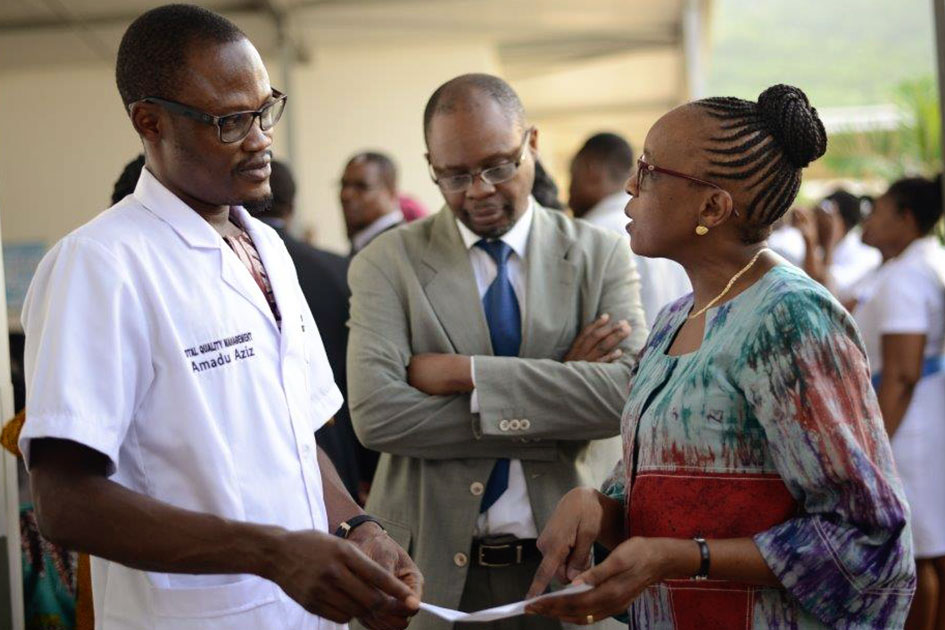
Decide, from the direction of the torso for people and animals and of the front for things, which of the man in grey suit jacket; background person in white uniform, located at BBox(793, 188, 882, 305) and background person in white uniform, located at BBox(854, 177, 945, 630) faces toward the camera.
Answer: the man in grey suit jacket

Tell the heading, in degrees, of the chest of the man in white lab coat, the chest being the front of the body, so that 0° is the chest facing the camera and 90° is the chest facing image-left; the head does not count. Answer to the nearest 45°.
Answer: approximately 315°

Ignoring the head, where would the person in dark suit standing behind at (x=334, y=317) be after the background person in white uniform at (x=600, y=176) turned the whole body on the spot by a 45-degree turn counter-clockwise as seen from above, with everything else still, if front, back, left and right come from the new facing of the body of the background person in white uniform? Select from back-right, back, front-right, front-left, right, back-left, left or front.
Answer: front

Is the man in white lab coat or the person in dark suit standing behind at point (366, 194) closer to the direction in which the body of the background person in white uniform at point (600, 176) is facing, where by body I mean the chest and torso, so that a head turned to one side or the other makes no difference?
the person in dark suit standing behind

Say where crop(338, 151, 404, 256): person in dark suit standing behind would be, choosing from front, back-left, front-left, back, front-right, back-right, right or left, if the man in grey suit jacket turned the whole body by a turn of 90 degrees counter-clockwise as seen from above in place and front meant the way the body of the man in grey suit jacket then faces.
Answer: left

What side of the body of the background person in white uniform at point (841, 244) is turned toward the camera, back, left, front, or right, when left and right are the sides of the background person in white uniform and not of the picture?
left

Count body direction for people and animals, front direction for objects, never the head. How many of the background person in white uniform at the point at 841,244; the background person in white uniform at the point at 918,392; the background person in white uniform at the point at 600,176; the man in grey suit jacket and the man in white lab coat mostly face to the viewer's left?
3

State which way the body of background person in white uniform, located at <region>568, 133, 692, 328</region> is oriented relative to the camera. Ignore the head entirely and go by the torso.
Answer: to the viewer's left

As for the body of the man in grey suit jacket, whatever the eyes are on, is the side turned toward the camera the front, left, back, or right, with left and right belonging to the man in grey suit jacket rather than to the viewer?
front

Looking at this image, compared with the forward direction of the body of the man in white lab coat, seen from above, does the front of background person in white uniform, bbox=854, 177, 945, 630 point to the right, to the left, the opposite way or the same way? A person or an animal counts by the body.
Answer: the opposite way

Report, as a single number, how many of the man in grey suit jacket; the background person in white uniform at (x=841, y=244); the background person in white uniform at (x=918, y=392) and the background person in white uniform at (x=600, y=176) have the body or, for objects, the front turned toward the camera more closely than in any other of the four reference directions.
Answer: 1

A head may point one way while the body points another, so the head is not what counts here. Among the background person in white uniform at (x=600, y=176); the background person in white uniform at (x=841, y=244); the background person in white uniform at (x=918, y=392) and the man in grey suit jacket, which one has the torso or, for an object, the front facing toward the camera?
the man in grey suit jacket

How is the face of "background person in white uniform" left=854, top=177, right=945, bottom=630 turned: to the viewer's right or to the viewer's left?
to the viewer's left

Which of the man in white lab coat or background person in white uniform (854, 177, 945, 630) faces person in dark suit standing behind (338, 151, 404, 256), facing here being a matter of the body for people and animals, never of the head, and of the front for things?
the background person in white uniform

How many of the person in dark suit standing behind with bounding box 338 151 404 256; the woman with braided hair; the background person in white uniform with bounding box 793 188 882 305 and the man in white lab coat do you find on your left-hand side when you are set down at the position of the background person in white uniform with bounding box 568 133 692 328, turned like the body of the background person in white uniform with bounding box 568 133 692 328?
2

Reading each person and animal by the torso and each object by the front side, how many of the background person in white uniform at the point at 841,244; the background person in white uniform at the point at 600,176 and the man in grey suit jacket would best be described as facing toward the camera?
1
